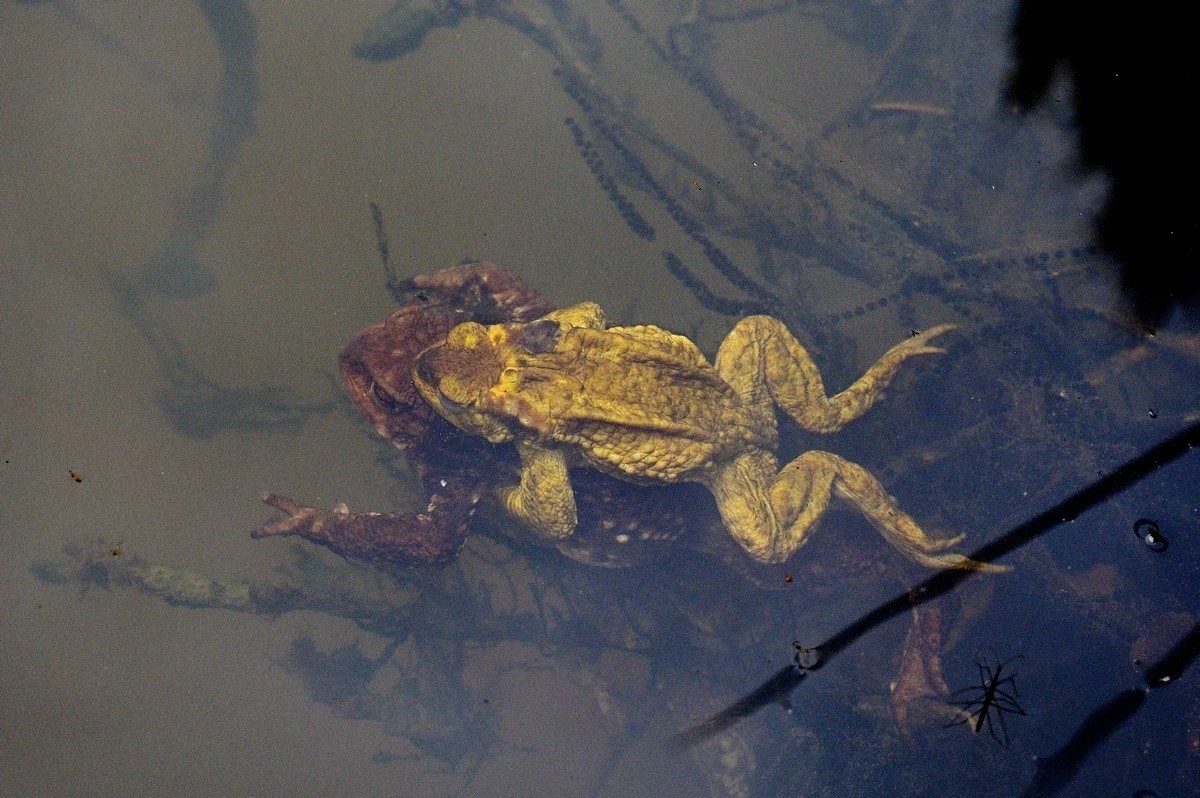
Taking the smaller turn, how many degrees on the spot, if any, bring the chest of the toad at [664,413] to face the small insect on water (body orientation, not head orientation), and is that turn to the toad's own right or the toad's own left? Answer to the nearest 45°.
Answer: approximately 180°

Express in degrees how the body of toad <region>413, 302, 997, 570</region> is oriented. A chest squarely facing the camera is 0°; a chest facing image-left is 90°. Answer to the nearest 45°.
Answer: approximately 90°

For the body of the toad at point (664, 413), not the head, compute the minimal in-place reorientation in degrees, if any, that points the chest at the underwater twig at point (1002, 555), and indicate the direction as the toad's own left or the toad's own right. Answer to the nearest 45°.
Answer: approximately 180°

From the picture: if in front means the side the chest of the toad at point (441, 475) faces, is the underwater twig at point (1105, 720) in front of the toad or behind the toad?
behind

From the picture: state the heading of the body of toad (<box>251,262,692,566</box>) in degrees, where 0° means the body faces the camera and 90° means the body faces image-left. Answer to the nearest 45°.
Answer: approximately 90°

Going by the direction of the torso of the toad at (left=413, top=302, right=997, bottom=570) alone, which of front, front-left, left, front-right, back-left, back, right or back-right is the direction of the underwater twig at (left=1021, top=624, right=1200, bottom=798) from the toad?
back

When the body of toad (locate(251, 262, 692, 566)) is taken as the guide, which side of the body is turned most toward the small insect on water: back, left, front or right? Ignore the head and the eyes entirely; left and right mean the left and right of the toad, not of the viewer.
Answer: back

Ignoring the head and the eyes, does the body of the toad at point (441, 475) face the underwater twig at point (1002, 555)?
no
